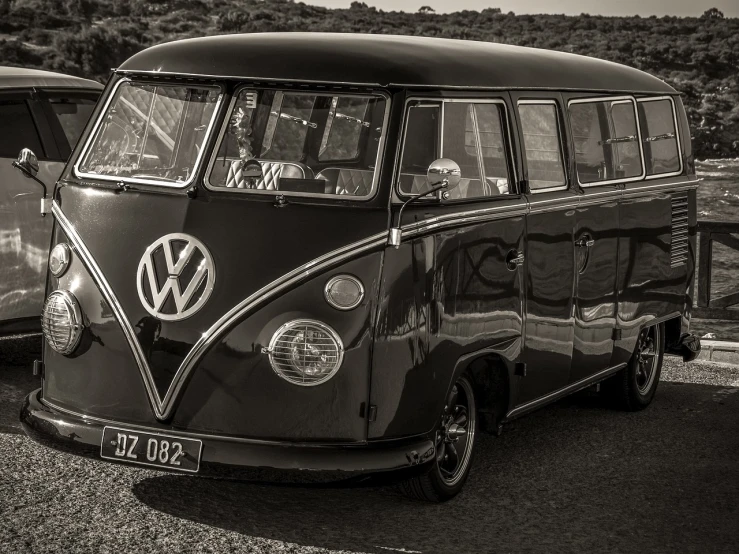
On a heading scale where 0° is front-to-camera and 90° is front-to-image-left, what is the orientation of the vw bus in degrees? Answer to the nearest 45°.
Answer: approximately 45°

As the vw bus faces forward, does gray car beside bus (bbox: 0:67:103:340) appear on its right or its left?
on its right
